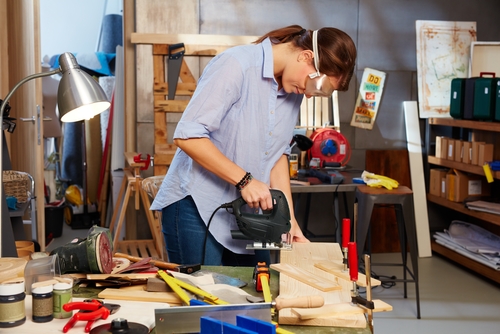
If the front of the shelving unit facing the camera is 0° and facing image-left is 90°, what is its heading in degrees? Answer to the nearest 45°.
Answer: approximately 45°

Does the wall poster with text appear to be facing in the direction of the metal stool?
yes

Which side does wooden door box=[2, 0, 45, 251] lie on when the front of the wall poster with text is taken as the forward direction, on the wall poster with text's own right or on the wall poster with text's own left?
on the wall poster with text's own right

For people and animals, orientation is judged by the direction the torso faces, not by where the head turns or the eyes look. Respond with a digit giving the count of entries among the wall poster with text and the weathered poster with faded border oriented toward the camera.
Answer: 2

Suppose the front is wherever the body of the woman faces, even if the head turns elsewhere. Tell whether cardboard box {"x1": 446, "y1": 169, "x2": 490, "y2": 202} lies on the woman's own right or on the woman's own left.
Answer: on the woman's own left

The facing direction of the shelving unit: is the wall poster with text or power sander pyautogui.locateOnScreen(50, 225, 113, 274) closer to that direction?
the power sander

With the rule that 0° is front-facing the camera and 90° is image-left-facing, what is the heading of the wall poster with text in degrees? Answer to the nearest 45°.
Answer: approximately 0°
